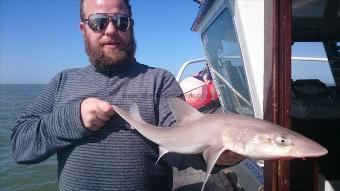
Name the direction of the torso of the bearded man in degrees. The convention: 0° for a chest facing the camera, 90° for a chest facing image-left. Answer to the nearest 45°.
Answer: approximately 0°
